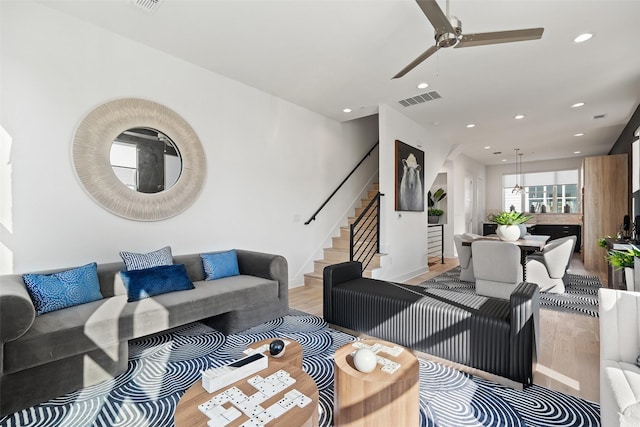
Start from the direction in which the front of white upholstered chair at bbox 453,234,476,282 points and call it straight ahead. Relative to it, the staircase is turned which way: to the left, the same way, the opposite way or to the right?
to the right

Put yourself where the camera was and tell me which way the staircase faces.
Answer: facing the viewer and to the left of the viewer

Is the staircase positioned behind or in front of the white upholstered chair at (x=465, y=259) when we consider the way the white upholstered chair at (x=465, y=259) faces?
behind

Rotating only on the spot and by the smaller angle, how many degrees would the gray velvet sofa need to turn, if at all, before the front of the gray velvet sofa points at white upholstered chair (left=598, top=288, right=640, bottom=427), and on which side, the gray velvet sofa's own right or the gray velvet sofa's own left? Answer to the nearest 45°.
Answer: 0° — it already faces it

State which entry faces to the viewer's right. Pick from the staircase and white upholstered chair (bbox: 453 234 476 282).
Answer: the white upholstered chair

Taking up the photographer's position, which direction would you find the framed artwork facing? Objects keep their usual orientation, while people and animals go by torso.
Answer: facing the viewer and to the right of the viewer

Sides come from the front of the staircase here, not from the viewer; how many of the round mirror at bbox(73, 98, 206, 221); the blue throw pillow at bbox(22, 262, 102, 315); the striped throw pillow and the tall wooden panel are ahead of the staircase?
3

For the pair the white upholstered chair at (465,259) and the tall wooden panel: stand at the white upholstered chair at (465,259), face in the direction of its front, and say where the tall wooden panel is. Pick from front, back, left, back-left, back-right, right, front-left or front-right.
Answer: front-left

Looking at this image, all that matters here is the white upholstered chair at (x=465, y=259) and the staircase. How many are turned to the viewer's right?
1

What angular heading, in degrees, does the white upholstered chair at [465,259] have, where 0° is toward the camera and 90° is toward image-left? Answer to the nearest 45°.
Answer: approximately 270°

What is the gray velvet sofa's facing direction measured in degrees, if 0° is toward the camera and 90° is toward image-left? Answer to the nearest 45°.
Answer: approximately 315°
